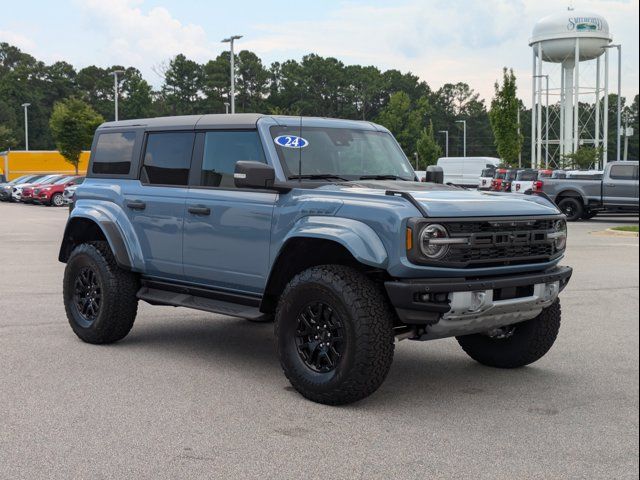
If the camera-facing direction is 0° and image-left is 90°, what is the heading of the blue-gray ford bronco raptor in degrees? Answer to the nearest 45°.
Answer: approximately 315°

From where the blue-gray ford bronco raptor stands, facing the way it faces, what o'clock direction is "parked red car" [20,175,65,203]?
The parked red car is roughly at 7 o'clock from the blue-gray ford bronco raptor.

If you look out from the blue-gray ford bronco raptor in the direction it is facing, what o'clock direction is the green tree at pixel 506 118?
The green tree is roughly at 8 o'clock from the blue-gray ford bronco raptor.

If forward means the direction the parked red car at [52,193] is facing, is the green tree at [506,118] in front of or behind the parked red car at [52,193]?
behind

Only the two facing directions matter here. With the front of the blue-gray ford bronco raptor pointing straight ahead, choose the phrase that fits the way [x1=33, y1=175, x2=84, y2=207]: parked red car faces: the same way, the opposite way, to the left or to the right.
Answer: to the right

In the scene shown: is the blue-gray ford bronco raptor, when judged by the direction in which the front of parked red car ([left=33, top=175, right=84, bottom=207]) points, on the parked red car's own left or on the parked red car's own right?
on the parked red car's own left

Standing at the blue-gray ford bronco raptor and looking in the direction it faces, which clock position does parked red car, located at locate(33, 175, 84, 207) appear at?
The parked red car is roughly at 7 o'clock from the blue-gray ford bronco raptor.

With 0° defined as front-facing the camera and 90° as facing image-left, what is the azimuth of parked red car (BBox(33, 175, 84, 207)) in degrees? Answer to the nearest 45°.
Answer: approximately 45°

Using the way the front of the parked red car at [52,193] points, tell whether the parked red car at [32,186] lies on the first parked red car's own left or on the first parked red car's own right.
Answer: on the first parked red car's own right
